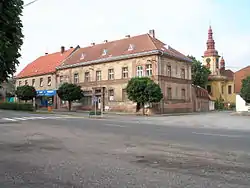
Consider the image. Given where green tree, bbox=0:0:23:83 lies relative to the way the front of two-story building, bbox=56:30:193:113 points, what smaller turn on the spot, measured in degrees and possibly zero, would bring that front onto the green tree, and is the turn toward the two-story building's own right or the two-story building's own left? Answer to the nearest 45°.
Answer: approximately 45° to the two-story building's own left

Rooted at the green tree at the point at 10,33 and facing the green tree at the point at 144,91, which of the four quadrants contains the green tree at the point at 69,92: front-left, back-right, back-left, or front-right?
front-left

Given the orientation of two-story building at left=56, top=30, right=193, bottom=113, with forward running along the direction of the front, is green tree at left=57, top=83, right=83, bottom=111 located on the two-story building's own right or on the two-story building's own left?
on the two-story building's own right

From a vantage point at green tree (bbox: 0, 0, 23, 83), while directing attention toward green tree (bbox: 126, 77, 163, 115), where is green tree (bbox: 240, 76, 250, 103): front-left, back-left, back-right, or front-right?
front-right

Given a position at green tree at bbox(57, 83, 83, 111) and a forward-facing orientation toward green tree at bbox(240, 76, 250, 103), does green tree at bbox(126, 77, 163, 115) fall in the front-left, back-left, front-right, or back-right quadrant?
front-right

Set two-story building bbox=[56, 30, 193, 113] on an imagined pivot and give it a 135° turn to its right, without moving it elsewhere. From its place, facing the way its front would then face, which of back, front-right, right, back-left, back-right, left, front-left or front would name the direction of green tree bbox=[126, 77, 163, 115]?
back

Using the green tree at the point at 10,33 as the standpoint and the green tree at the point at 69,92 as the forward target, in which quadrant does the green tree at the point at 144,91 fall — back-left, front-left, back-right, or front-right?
front-right

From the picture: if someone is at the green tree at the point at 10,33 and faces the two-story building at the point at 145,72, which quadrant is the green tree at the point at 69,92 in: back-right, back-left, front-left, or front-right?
front-left

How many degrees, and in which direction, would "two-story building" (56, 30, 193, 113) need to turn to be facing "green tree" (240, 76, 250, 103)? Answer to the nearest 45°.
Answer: approximately 90° to its left
